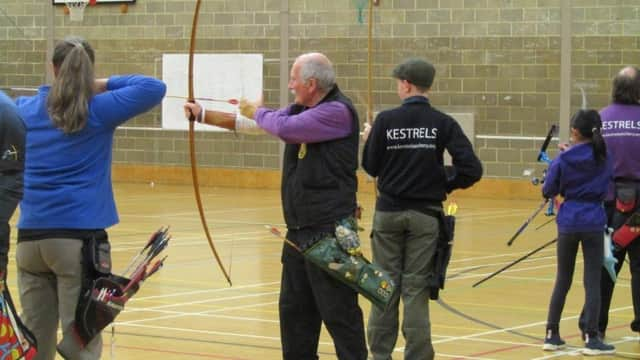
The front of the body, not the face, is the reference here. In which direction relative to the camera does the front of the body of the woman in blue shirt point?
away from the camera

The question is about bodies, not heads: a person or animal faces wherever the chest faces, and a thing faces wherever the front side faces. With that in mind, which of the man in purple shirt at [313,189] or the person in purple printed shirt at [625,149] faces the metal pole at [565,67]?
the person in purple printed shirt

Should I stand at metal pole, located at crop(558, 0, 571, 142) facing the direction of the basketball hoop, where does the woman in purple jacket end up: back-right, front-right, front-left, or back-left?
front-left

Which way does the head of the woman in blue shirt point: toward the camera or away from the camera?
away from the camera

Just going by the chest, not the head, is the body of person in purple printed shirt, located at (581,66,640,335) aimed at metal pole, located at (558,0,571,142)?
yes

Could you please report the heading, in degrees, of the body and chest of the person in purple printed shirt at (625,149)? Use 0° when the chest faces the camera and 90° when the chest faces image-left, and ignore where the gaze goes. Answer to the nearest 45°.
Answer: approximately 180°

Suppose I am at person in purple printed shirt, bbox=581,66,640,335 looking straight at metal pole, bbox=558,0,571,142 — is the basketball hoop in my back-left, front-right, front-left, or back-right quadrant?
front-left

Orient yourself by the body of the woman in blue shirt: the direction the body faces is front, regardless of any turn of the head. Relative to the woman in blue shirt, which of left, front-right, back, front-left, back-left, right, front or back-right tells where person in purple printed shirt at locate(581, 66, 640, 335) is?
front-right

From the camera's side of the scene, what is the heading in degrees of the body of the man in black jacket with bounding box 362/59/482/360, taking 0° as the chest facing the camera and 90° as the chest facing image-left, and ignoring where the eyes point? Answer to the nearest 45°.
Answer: approximately 180°

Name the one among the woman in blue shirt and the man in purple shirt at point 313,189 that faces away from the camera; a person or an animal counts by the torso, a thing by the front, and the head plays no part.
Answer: the woman in blue shirt

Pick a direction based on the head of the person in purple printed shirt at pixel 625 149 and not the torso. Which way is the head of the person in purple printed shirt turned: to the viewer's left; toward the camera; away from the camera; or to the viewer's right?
away from the camera

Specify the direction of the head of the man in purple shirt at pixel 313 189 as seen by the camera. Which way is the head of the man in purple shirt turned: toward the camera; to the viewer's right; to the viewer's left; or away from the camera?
to the viewer's left
